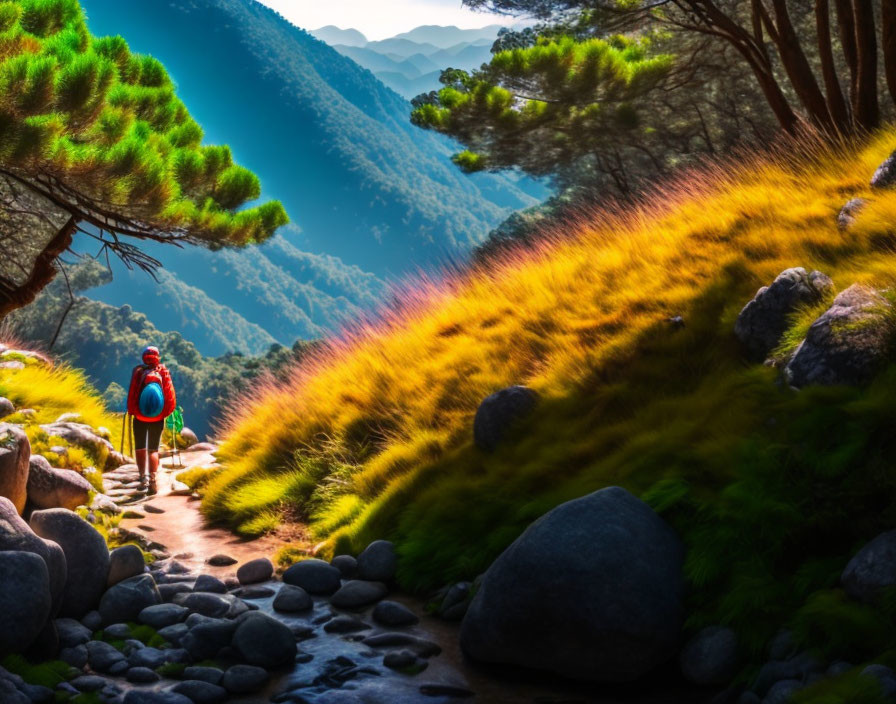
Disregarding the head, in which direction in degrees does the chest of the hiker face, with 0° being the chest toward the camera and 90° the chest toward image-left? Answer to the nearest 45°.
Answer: approximately 180°

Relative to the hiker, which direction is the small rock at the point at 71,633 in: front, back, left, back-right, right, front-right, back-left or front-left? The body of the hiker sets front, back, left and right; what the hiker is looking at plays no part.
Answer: back

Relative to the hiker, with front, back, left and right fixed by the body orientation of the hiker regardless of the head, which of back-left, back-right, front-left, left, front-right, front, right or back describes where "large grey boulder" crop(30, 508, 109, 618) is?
back

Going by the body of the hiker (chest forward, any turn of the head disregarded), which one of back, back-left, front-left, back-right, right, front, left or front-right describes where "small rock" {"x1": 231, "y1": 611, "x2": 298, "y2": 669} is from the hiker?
back

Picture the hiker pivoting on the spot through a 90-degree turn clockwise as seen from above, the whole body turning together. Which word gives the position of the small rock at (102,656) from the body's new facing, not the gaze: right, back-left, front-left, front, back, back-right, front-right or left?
right

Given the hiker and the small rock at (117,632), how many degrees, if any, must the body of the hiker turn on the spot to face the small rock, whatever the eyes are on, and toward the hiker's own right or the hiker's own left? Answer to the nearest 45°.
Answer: approximately 180°

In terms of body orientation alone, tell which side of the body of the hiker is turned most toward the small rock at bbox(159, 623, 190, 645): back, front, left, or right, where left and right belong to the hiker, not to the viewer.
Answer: back

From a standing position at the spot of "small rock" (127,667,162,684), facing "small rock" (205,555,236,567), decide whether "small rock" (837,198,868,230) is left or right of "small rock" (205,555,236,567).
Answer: right

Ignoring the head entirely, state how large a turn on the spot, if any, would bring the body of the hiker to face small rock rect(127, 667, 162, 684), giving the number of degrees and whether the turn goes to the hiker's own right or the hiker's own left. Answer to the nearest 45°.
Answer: approximately 180°

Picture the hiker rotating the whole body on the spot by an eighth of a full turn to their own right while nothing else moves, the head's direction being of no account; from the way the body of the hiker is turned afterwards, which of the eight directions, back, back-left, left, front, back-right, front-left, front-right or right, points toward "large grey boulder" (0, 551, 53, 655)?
back-right
